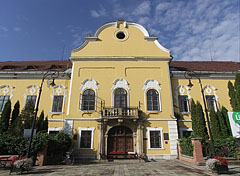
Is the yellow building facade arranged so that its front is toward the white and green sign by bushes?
no

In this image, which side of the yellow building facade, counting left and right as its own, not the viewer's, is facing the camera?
front

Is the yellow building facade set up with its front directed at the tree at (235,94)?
no

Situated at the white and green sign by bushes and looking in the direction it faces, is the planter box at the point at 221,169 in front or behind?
in front

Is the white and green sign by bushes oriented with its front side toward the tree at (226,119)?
no

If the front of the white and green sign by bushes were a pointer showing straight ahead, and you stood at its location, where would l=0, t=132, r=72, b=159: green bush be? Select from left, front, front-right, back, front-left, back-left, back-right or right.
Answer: front-right

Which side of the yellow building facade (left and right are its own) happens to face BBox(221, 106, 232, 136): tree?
left

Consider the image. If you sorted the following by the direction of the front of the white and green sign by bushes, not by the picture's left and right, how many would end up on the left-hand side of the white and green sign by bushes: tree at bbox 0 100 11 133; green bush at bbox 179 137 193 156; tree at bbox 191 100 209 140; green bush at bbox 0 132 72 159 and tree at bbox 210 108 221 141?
0

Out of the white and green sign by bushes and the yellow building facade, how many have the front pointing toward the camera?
2

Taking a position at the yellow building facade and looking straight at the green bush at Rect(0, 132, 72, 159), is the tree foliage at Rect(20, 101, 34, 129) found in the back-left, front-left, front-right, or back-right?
front-right

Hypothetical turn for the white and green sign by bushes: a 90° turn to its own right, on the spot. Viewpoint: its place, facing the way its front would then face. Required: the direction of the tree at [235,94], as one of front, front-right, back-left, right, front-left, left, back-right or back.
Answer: right

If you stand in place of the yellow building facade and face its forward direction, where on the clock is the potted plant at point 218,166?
The potted plant is roughly at 11 o'clock from the yellow building facade.

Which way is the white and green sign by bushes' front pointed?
toward the camera

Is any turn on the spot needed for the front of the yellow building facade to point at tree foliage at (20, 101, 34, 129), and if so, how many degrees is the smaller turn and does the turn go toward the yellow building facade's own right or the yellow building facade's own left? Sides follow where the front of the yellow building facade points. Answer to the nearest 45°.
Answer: approximately 90° to the yellow building facade's own right
